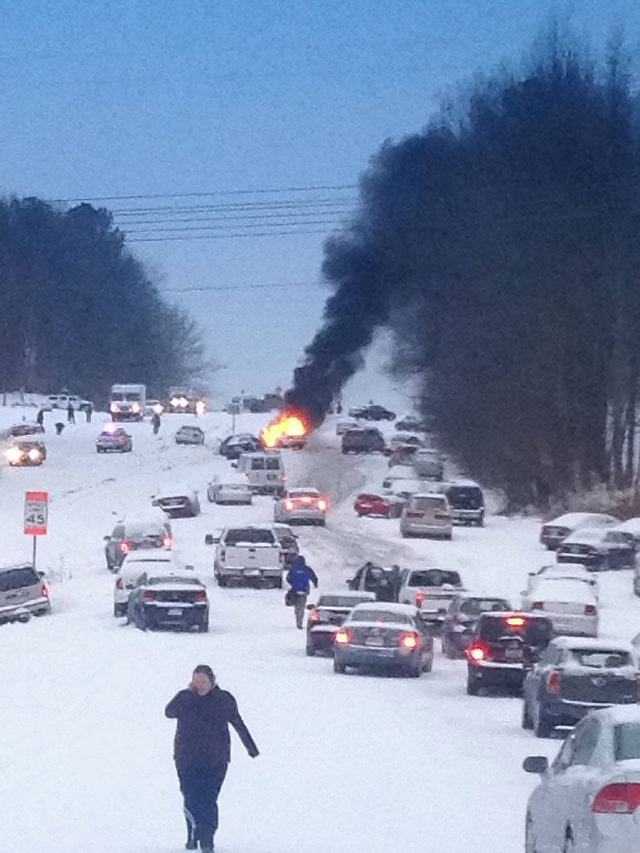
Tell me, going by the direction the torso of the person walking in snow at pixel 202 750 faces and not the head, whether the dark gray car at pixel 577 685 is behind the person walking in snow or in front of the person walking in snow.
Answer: behind

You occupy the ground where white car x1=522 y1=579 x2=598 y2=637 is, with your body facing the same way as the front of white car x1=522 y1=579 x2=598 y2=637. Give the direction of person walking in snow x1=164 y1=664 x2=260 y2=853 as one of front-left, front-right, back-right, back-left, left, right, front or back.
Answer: back

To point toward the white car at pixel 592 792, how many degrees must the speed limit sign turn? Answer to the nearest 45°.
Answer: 0° — it already faces it

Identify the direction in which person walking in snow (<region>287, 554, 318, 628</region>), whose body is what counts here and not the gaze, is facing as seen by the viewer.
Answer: away from the camera

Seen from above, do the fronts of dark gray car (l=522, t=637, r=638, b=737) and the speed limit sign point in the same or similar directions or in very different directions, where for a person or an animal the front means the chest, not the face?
very different directions

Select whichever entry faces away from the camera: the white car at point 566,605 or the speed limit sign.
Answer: the white car

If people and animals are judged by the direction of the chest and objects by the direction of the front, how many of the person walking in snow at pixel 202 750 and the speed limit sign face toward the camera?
2

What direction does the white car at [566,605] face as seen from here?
away from the camera

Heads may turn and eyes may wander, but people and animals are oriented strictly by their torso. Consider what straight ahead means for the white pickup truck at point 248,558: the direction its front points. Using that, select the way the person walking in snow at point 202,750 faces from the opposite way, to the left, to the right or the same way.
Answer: the opposite way

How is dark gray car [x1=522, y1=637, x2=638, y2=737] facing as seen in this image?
away from the camera

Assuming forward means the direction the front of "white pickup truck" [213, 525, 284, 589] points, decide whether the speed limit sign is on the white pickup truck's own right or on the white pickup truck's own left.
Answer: on the white pickup truck's own left

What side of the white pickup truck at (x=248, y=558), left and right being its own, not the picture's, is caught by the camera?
back

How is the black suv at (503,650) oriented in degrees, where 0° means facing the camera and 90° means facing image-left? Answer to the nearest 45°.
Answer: approximately 180°
